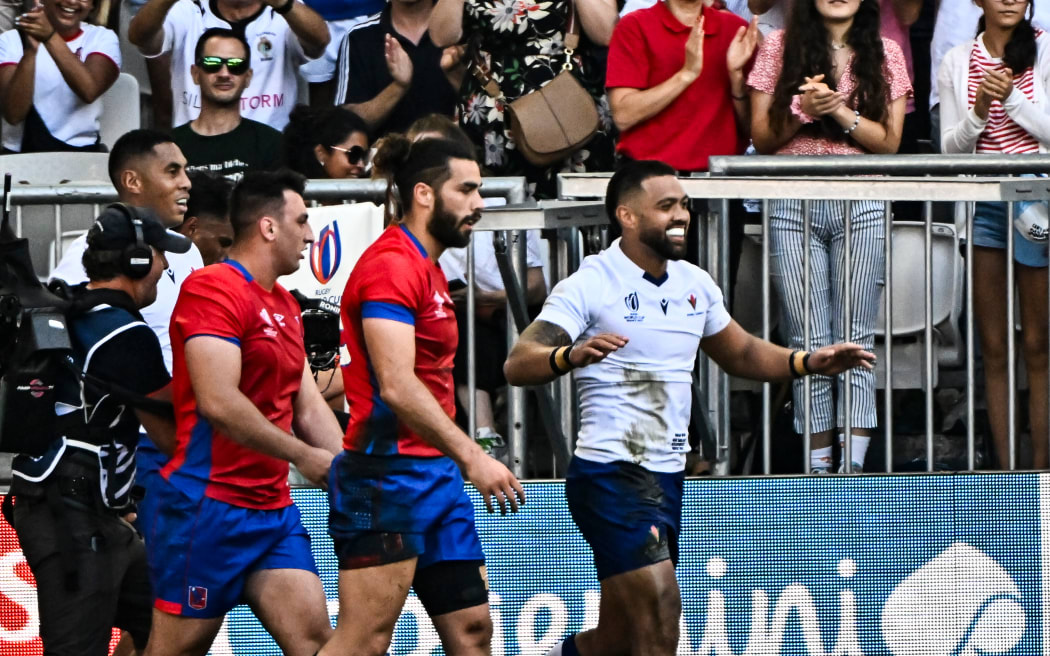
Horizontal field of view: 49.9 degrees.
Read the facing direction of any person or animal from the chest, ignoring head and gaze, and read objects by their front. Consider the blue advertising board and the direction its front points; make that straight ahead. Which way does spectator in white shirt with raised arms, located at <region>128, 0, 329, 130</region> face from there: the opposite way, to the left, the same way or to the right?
the same way

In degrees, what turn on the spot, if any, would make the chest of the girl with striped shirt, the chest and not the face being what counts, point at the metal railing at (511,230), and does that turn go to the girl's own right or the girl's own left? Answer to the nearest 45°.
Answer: approximately 45° to the girl's own right

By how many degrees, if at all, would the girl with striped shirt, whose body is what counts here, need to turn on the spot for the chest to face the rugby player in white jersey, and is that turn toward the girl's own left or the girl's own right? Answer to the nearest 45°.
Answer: approximately 45° to the girl's own right

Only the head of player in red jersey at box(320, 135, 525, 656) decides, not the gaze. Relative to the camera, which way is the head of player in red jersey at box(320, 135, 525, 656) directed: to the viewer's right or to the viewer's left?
to the viewer's right

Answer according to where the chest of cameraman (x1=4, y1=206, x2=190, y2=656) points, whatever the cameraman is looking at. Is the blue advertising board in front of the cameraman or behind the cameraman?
in front

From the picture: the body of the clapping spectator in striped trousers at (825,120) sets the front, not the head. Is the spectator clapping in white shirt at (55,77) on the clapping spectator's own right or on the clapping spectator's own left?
on the clapping spectator's own right

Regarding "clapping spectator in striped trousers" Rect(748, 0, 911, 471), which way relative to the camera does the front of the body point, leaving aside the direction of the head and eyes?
toward the camera

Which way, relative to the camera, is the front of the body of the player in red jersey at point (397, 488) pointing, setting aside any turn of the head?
to the viewer's right

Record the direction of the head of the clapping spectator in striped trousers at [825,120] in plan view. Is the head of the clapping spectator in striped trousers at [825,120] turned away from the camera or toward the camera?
toward the camera

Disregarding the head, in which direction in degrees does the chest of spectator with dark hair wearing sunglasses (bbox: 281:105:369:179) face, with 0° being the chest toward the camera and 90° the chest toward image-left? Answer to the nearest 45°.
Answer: approximately 315°

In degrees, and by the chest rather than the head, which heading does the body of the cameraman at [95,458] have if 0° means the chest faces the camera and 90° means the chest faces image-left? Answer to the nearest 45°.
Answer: approximately 270°

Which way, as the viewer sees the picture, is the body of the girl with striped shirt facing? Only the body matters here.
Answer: toward the camera

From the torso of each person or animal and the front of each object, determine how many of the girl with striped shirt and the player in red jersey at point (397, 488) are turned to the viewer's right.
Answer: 1

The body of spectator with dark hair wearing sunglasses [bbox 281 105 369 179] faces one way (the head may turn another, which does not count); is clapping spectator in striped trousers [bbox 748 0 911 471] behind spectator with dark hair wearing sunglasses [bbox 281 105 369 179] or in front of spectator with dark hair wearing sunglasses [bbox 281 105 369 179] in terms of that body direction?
in front

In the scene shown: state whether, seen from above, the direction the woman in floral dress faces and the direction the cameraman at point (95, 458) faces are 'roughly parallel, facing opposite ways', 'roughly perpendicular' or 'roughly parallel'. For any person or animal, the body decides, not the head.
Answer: roughly perpendicular

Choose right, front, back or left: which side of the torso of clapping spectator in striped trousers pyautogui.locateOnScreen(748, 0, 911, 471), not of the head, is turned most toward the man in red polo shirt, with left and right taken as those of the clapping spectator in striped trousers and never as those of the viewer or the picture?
right

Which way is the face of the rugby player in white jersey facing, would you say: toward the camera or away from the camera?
toward the camera
